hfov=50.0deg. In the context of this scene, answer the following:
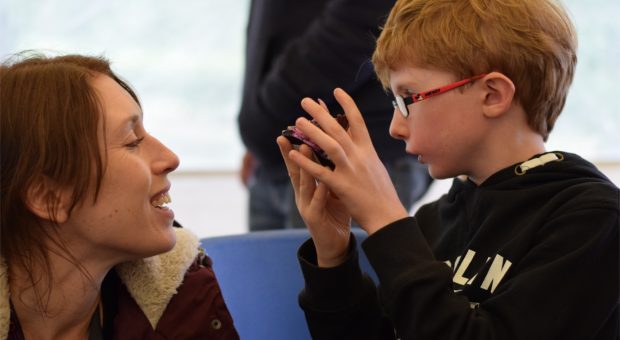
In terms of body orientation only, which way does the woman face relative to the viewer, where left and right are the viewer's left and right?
facing to the right of the viewer

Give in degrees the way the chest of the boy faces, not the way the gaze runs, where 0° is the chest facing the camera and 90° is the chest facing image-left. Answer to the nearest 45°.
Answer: approximately 45°

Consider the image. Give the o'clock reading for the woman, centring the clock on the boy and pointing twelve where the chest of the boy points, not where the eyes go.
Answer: The woman is roughly at 1 o'clock from the boy.

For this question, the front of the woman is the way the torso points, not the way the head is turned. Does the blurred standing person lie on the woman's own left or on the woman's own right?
on the woman's own left

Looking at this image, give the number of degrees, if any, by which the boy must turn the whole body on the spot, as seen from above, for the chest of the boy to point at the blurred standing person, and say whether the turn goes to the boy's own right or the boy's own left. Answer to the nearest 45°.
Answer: approximately 90° to the boy's own right

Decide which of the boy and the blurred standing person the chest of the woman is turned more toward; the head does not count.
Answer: the boy

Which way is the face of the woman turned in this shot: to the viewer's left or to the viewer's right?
to the viewer's right
